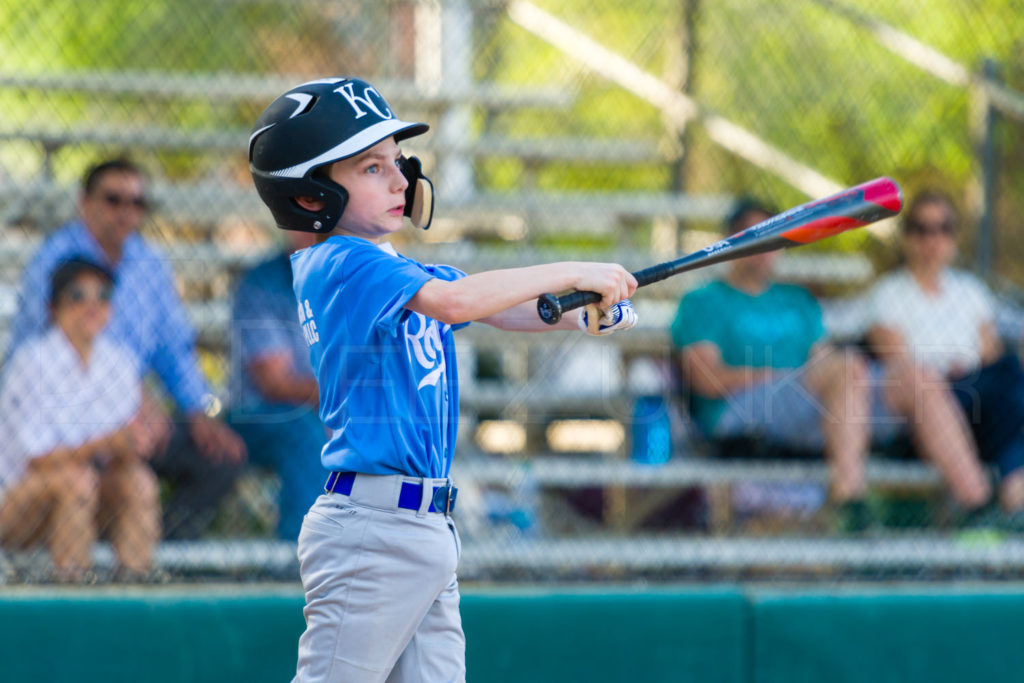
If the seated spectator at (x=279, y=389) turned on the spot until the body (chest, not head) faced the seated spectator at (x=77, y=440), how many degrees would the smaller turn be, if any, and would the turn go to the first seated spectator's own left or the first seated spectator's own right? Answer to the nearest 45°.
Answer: approximately 135° to the first seated spectator's own right

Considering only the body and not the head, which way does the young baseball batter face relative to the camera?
to the viewer's right

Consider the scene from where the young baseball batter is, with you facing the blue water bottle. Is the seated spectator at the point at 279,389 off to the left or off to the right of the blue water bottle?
left

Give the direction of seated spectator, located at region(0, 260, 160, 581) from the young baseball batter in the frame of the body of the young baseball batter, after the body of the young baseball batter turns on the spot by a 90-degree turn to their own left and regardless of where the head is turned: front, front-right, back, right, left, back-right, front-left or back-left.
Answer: front-left

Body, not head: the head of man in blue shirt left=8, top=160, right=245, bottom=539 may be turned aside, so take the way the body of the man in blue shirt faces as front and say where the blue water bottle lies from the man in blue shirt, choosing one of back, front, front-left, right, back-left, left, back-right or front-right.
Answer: front-left

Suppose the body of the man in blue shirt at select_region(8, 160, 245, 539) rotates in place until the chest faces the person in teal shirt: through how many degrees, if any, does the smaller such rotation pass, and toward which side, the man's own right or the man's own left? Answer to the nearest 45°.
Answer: approximately 45° to the man's own left

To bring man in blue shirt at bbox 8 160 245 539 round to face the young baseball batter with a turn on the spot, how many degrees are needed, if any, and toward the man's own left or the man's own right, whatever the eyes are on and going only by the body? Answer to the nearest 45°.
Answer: approximately 45° to the man's own right

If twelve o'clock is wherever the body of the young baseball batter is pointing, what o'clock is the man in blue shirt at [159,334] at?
The man in blue shirt is roughly at 8 o'clock from the young baseball batter.

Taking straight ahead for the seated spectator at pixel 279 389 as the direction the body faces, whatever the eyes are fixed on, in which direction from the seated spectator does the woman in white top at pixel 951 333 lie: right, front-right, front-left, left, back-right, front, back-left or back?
front-left
